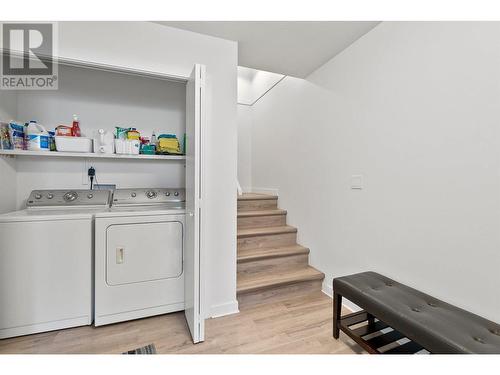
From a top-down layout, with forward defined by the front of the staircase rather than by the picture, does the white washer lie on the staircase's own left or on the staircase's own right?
on the staircase's own right

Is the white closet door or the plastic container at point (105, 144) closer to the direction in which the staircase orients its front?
the white closet door

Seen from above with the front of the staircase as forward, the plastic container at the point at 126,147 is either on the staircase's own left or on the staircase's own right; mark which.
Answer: on the staircase's own right

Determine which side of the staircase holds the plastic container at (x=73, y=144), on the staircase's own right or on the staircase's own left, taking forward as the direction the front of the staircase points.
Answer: on the staircase's own right

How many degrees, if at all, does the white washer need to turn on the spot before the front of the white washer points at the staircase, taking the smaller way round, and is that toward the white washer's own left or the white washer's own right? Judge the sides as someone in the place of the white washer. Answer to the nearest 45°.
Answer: approximately 90° to the white washer's own left

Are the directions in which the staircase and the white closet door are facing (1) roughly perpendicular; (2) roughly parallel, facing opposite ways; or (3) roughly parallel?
roughly perpendicular

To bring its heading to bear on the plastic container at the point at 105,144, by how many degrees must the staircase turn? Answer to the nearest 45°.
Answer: approximately 90° to its right

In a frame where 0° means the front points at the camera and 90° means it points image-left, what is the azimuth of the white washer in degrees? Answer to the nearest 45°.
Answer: approximately 0°

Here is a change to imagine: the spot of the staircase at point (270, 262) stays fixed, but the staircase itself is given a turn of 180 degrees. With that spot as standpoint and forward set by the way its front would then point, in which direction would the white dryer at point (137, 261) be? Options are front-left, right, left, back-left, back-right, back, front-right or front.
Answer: left

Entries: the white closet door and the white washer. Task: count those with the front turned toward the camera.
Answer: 1
